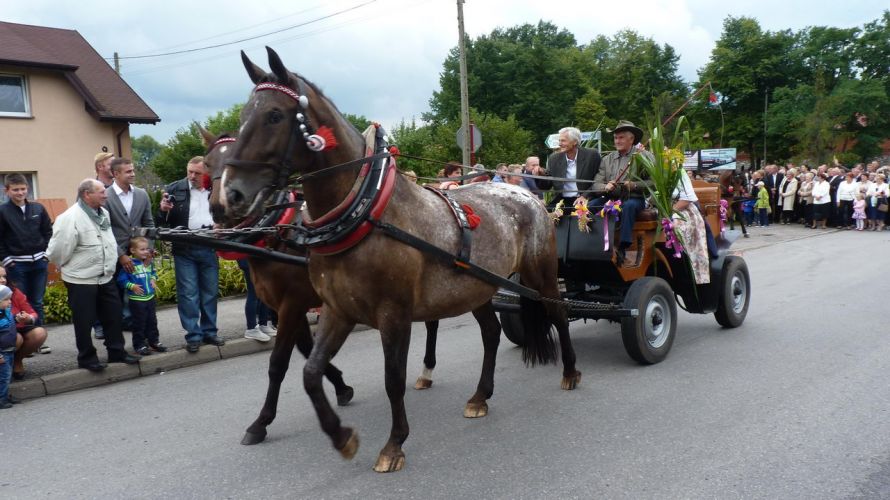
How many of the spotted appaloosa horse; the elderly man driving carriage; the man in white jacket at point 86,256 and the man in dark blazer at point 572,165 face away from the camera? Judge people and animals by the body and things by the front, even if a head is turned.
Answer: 0

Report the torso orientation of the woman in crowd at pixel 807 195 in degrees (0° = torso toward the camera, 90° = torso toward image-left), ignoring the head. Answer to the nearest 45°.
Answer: approximately 45°

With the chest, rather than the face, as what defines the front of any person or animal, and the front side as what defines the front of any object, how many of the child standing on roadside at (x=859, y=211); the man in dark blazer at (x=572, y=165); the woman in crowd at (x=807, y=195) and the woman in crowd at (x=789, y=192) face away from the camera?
0

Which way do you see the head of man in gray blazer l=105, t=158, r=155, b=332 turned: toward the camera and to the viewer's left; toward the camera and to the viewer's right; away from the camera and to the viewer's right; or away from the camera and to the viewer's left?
toward the camera and to the viewer's right

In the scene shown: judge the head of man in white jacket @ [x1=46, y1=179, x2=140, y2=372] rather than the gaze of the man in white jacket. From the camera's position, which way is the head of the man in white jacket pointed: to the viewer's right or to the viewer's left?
to the viewer's right

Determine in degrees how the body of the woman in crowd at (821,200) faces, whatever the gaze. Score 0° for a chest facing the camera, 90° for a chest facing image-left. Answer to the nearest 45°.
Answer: approximately 45°

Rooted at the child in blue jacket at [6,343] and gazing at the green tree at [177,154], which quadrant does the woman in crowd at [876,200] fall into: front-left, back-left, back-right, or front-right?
front-right

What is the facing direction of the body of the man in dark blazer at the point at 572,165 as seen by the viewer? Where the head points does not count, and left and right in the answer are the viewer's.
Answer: facing the viewer and to the left of the viewer

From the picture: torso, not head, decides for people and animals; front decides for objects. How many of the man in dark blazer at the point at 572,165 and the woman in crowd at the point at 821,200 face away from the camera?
0

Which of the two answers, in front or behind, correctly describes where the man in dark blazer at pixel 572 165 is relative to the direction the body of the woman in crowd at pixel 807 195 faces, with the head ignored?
in front

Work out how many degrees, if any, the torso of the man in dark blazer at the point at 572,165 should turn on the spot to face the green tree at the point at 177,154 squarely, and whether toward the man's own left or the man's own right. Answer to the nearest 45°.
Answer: approximately 90° to the man's own right

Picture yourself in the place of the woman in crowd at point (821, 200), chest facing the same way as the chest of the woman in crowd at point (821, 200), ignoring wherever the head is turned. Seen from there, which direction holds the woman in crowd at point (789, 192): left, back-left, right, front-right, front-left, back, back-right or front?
right

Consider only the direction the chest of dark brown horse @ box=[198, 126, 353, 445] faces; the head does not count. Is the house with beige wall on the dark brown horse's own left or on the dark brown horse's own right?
on the dark brown horse's own right

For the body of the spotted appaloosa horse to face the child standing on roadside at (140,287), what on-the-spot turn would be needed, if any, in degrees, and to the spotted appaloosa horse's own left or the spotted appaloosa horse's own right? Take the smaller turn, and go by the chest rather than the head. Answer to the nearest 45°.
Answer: approximately 90° to the spotted appaloosa horse's own right
